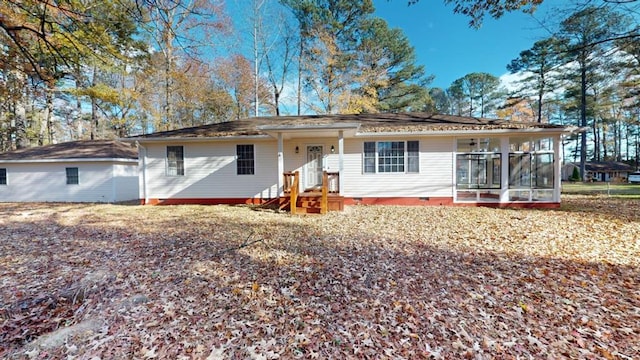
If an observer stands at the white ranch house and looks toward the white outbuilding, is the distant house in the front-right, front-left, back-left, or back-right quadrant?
back-right

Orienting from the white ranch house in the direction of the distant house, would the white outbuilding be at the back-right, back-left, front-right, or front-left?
back-left

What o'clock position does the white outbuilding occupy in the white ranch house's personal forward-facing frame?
The white outbuilding is roughly at 3 o'clock from the white ranch house.

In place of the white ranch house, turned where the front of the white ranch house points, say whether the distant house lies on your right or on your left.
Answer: on your left

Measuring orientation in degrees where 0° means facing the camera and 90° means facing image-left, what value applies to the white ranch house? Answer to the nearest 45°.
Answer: approximately 0°
